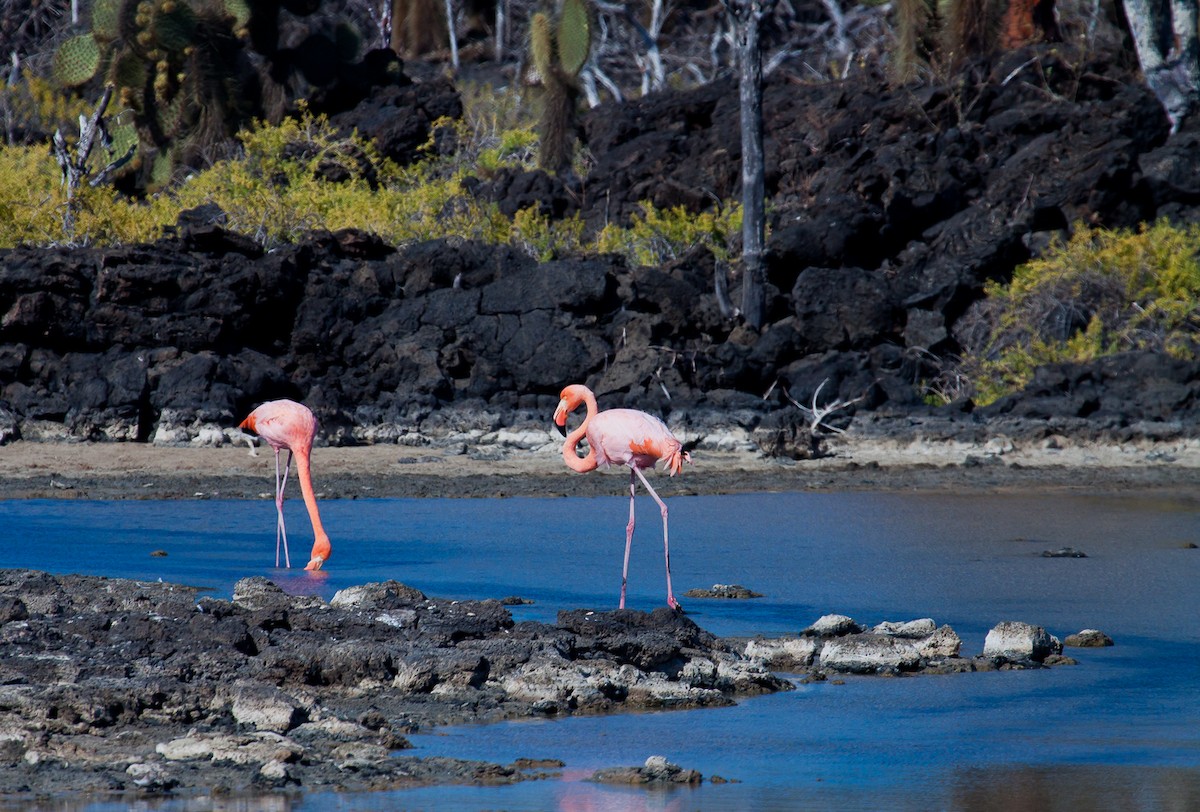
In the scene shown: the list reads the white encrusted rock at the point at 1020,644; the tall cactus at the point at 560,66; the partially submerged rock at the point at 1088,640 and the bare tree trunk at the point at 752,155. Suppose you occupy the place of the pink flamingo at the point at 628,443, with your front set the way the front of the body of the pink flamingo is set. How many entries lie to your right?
2

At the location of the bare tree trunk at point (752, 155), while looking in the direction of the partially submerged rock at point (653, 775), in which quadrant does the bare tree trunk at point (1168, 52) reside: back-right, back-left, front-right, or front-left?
back-left

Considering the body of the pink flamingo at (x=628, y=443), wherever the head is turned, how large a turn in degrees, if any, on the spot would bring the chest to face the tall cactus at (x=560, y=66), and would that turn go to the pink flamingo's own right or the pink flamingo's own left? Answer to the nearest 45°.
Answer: approximately 90° to the pink flamingo's own right

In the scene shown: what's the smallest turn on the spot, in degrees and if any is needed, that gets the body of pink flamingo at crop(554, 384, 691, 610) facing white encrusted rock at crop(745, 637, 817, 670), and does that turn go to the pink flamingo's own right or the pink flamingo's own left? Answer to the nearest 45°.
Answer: approximately 90° to the pink flamingo's own left

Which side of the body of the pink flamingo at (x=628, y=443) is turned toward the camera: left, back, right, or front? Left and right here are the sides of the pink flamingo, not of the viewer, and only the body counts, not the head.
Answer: left

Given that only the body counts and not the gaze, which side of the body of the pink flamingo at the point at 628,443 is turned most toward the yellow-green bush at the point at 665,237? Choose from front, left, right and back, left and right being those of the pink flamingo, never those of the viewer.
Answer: right
